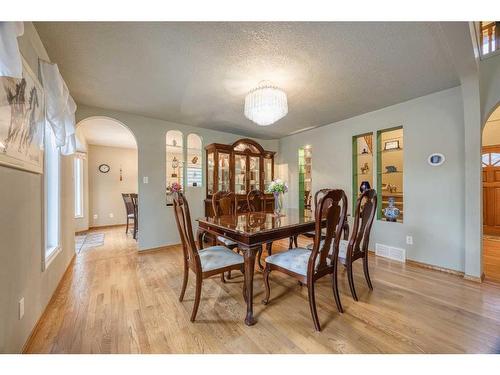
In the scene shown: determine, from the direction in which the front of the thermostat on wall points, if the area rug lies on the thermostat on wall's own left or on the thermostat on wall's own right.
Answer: on the thermostat on wall's own right

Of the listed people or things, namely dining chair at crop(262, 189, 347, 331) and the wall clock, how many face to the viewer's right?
0

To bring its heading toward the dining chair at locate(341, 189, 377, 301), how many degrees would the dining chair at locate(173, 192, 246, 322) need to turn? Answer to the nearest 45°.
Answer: approximately 45° to its right

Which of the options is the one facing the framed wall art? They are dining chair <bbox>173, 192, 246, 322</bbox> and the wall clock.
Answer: the wall clock

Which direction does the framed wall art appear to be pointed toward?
to the viewer's right

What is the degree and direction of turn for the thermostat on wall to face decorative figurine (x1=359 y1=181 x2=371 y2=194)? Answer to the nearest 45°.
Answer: approximately 90° to its right

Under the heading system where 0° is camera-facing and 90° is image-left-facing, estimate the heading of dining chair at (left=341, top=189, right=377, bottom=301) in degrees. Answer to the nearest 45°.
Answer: approximately 135°
